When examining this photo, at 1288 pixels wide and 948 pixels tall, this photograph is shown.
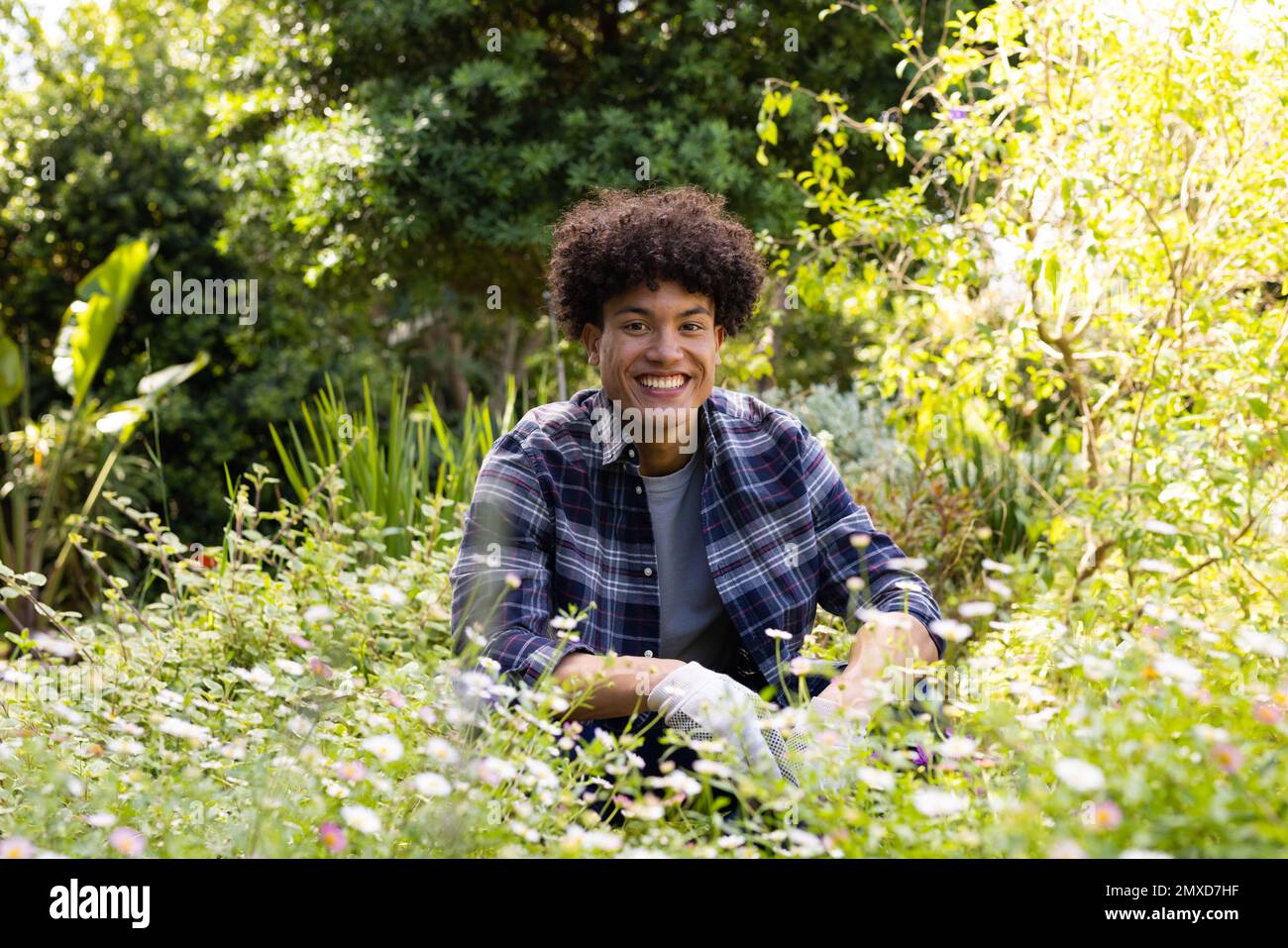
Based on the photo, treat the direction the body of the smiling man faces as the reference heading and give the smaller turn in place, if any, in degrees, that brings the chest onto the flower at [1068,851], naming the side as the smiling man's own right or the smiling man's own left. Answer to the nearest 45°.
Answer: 0° — they already face it

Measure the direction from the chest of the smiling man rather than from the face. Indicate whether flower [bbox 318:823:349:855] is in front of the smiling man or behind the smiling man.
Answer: in front

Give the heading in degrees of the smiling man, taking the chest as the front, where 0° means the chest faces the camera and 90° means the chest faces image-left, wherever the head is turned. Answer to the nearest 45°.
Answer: approximately 0°

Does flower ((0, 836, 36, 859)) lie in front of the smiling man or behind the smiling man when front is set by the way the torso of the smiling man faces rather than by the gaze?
in front

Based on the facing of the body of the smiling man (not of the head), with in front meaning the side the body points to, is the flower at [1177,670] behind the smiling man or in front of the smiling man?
in front

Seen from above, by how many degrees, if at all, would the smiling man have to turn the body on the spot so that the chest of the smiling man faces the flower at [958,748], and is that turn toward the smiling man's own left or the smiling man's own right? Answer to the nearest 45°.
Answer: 0° — they already face it

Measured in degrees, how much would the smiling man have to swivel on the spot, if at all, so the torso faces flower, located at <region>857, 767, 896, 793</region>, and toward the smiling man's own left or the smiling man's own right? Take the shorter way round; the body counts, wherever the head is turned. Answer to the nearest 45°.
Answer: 0° — they already face it
